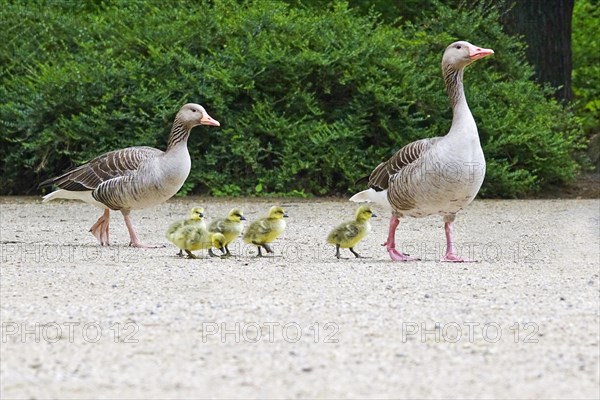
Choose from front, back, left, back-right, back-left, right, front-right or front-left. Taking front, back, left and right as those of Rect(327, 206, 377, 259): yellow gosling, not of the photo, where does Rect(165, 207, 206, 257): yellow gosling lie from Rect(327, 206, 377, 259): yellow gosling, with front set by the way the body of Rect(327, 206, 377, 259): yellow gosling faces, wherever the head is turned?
back

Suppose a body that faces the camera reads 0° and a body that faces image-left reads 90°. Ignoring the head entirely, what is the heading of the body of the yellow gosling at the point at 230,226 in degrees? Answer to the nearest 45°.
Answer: approximately 270°

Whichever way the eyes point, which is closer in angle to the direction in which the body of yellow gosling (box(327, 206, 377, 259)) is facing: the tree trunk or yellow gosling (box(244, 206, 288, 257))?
the tree trunk

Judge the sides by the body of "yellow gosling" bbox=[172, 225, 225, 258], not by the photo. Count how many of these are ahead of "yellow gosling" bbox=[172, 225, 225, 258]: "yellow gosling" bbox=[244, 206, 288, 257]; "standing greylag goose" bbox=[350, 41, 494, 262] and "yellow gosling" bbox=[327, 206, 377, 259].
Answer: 3

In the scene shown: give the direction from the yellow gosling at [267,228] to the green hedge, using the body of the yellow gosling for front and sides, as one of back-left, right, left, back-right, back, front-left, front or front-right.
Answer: left

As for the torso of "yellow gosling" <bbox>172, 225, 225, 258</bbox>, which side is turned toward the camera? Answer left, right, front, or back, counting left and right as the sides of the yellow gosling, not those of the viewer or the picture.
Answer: right

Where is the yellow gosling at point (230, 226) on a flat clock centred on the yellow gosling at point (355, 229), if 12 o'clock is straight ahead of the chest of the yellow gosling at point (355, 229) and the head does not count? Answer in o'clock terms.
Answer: the yellow gosling at point (230, 226) is roughly at 6 o'clock from the yellow gosling at point (355, 229).

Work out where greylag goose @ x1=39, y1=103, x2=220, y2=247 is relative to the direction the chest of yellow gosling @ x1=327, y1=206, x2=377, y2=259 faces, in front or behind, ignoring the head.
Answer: behind

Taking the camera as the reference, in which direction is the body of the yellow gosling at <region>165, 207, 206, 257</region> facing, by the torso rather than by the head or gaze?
to the viewer's right

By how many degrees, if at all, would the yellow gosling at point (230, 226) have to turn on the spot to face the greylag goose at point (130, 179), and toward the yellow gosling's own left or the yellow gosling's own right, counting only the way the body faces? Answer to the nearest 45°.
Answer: approximately 135° to the yellow gosling's own left

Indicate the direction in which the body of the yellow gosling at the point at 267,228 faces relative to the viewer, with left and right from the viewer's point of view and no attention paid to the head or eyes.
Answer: facing to the right of the viewer

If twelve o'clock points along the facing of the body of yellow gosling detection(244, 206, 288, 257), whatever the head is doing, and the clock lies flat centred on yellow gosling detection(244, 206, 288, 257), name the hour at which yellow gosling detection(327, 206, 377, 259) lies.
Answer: yellow gosling detection(327, 206, 377, 259) is roughly at 12 o'clock from yellow gosling detection(244, 206, 288, 257).

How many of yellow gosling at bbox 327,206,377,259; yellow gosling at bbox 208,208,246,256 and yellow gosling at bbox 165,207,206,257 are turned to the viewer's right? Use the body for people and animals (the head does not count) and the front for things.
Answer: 3
